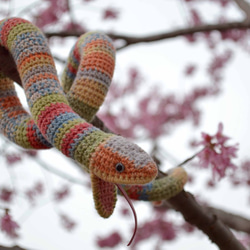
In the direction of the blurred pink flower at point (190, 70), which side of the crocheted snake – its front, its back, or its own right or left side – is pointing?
left

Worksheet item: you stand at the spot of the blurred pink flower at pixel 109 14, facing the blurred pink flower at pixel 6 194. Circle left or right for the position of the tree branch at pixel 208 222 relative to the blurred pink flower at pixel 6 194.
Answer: left

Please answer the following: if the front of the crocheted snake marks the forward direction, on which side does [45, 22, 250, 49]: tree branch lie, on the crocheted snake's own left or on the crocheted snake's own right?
on the crocheted snake's own left

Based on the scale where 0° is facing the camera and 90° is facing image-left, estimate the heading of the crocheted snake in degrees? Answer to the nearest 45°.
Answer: approximately 270°
